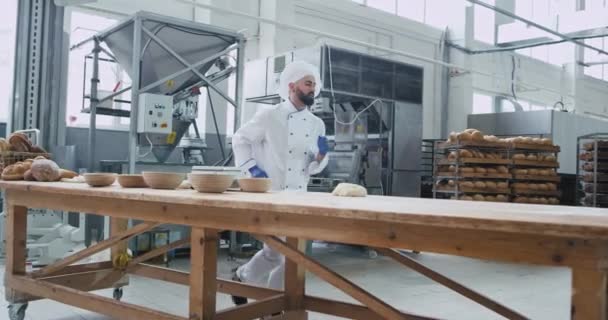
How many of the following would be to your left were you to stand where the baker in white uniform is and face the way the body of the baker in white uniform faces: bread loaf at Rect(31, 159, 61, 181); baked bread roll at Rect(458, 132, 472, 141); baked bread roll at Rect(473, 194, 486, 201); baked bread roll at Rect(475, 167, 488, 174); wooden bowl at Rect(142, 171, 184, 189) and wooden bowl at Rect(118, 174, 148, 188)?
3

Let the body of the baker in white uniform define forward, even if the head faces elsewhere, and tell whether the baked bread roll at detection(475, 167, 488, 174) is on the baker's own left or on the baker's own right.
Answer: on the baker's own left

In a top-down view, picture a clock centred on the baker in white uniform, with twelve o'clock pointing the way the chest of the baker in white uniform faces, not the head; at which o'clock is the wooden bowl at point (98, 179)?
The wooden bowl is roughly at 3 o'clock from the baker in white uniform.

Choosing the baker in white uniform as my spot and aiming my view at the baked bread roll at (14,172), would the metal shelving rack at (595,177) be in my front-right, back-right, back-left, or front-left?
back-right

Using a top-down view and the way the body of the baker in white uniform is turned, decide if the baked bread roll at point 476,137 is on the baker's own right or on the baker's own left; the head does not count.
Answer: on the baker's own left

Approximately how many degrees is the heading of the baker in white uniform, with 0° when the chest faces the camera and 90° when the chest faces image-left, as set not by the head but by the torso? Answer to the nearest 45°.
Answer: approximately 315°

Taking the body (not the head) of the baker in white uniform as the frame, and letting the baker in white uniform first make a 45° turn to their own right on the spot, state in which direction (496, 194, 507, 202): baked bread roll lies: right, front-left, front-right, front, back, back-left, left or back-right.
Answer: back-left

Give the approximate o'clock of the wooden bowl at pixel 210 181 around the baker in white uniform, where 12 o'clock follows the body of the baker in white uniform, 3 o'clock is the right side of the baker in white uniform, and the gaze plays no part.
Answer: The wooden bowl is roughly at 2 o'clock from the baker in white uniform.

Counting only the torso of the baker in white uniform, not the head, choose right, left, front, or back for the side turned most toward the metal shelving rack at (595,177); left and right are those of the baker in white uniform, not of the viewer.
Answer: left

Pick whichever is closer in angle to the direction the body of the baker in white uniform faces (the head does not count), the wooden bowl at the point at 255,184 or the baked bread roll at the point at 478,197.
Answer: the wooden bowl

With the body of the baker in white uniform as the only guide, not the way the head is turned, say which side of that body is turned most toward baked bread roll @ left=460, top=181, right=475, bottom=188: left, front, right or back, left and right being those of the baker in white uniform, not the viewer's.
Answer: left

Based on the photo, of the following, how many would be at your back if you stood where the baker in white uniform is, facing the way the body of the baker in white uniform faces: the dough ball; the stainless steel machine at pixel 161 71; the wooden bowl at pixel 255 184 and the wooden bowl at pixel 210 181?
1

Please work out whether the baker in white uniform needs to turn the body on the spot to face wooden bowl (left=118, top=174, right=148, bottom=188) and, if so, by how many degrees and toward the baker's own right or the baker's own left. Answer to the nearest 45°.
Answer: approximately 90° to the baker's own right

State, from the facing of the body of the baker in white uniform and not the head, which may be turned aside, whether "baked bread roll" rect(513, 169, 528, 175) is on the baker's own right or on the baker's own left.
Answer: on the baker's own left
